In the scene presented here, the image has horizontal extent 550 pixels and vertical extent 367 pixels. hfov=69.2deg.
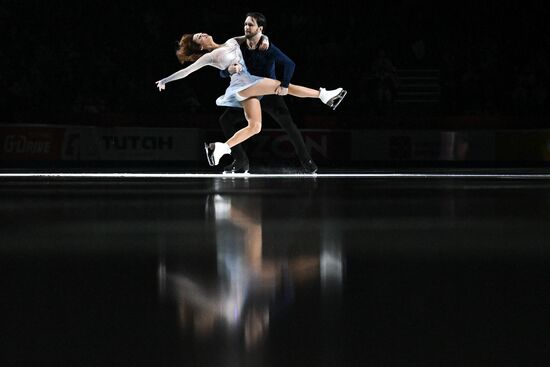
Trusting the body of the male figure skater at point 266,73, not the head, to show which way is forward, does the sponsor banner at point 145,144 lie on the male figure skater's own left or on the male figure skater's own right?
on the male figure skater's own right

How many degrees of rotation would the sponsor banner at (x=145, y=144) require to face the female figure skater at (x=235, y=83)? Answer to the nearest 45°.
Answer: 0° — it already faces them

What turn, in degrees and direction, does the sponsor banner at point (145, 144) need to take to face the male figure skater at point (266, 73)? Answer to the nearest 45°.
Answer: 0° — it already faces them

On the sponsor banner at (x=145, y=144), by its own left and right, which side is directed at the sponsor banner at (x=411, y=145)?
left

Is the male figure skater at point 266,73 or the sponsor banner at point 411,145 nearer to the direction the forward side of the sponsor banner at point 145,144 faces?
the male figure skater
